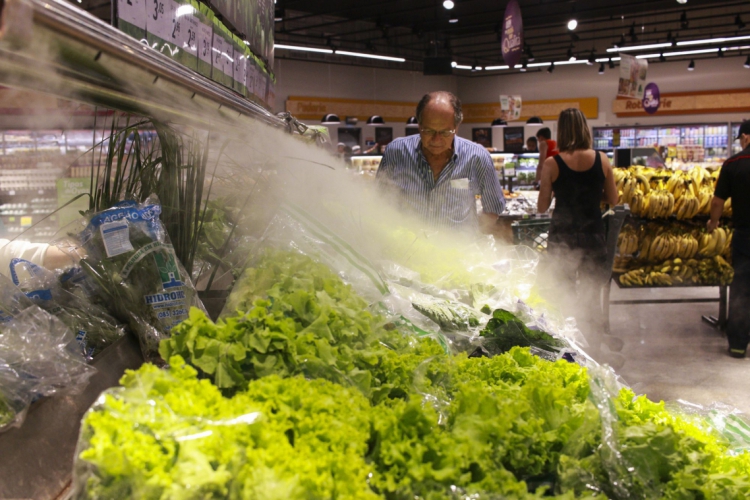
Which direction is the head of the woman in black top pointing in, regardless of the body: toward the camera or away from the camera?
away from the camera

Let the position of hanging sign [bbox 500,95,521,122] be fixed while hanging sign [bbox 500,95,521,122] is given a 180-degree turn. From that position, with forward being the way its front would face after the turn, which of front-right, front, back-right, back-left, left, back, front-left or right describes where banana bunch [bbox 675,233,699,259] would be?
back

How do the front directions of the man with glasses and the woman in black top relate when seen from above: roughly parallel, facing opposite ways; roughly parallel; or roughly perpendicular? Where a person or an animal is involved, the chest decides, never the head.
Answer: roughly parallel, facing opposite ways

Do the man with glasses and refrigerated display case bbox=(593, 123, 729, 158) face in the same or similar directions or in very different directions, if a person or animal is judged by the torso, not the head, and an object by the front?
same or similar directions

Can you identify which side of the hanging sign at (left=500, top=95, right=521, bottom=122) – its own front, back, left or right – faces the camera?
front

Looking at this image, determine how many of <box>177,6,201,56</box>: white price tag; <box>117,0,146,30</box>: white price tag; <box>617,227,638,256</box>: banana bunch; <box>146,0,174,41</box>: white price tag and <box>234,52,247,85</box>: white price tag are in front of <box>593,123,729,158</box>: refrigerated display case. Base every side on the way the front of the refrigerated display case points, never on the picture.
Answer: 5

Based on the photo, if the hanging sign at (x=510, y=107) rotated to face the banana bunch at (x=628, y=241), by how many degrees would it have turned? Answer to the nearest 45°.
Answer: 0° — it already faces it

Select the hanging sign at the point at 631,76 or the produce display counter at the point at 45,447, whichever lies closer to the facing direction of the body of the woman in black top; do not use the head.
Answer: the hanging sign

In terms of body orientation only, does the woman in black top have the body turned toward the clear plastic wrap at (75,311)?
no

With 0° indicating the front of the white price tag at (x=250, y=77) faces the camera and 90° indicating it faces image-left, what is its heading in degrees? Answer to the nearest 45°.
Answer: approximately 315°

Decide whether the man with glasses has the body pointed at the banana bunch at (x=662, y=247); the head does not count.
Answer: no

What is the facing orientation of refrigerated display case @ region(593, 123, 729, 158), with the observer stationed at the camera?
facing the viewer

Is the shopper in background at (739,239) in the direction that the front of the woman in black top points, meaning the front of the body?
no

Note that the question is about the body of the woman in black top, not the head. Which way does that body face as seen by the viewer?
away from the camera

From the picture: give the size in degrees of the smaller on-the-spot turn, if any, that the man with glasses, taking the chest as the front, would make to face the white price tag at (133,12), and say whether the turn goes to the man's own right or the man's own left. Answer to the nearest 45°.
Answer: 0° — they already face it

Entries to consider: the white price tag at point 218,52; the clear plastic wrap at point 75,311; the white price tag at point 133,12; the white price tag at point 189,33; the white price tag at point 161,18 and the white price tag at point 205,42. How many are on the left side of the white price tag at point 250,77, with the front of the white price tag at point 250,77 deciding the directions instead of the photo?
0

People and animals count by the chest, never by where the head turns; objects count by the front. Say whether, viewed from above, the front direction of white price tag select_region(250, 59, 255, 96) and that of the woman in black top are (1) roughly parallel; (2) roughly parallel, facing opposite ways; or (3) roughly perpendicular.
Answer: roughly perpendicular

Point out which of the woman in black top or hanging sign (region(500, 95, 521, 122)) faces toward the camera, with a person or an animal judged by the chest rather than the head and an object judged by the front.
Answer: the hanging sign

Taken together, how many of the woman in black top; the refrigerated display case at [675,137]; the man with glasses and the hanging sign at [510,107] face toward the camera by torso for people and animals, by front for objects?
3

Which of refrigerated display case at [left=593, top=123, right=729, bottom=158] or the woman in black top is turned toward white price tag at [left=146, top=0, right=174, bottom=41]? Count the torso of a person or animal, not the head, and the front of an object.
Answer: the refrigerated display case
